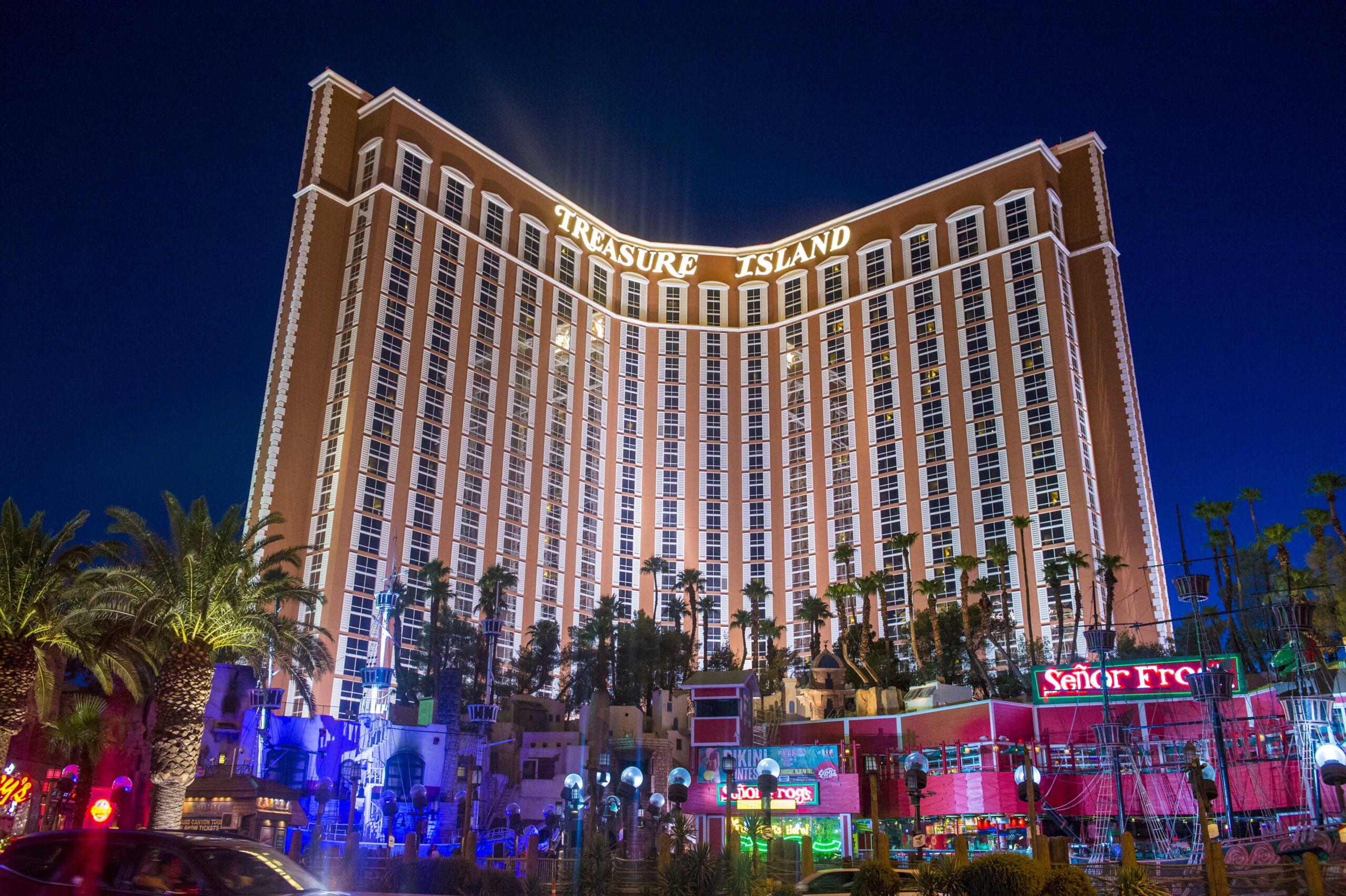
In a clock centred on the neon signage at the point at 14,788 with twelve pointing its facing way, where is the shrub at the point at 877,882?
The shrub is roughly at 11 o'clock from the neon signage.

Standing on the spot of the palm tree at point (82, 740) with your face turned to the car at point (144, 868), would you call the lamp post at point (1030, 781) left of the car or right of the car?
left

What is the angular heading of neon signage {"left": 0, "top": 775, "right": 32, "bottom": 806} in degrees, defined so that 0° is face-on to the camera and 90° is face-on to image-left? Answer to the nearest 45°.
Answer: approximately 0°

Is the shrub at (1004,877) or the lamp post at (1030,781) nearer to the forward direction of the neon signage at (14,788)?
the shrub

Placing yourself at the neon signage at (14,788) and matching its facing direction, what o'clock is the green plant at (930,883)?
The green plant is roughly at 11 o'clock from the neon signage.

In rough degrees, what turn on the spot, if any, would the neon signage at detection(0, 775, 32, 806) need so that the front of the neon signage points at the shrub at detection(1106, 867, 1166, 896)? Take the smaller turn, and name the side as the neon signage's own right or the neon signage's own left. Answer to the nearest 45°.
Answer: approximately 45° to the neon signage's own left

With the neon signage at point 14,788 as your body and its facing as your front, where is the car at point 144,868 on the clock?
The car is roughly at 12 o'clock from the neon signage.

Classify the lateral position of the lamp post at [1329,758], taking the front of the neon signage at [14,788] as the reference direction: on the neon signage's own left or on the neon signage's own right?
on the neon signage's own left

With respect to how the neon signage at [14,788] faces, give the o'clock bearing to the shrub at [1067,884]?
The shrub is roughly at 11 o'clock from the neon signage.

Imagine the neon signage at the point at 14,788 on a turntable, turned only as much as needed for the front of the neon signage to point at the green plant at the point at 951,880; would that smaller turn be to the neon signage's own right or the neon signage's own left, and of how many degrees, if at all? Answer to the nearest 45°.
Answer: approximately 45° to the neon signage's own left
